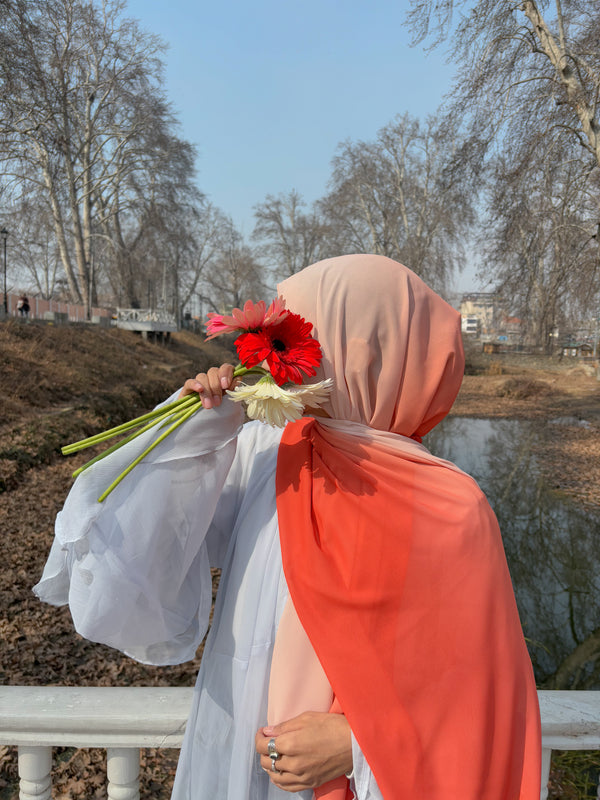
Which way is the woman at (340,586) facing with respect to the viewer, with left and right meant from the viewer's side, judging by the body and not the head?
facing the viewer and to the left of the viewer

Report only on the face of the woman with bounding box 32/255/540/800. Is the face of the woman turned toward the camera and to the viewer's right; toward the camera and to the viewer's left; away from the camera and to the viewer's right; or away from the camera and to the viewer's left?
away from the camera and to the viewer's left

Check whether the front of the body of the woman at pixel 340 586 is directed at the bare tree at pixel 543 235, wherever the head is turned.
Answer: no

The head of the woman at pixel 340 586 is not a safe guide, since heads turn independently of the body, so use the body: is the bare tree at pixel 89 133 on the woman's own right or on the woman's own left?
on the woman's own right
